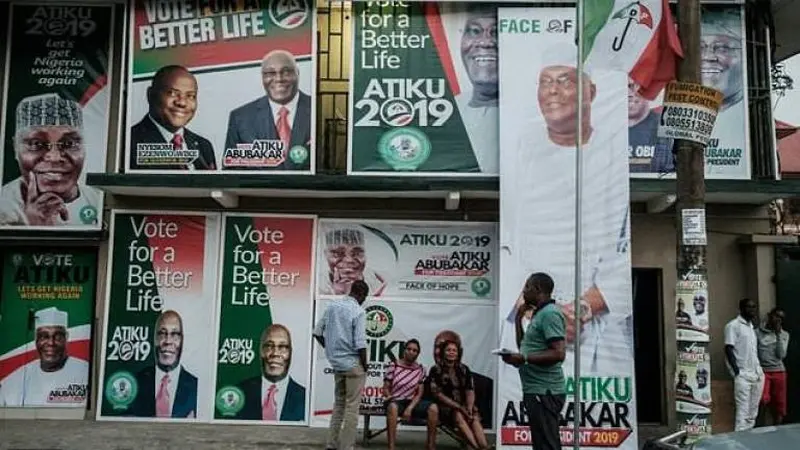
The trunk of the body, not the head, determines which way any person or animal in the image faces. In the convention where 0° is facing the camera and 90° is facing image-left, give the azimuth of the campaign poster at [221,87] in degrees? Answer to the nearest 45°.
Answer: approximately 0°

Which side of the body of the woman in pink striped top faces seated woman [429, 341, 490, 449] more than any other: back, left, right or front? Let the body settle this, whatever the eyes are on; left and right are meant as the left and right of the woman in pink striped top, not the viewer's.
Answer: left

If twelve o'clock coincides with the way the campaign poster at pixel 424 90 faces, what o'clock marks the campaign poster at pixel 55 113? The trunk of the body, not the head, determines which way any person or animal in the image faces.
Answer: the campaign poster at pixel 55 113 is roughly at 3 o'clock from the campaign poster at pixel 424 90.

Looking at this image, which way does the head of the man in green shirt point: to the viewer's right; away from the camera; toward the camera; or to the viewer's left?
to the viewer's left

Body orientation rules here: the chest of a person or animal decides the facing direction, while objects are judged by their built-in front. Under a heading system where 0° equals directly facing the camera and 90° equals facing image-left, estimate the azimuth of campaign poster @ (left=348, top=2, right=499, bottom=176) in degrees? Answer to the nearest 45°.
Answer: approximately 0°

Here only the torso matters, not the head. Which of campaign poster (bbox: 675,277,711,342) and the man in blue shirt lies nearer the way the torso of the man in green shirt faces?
the man in blue shirt

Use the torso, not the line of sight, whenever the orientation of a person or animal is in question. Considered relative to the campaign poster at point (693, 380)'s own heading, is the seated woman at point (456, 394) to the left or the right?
on its right
